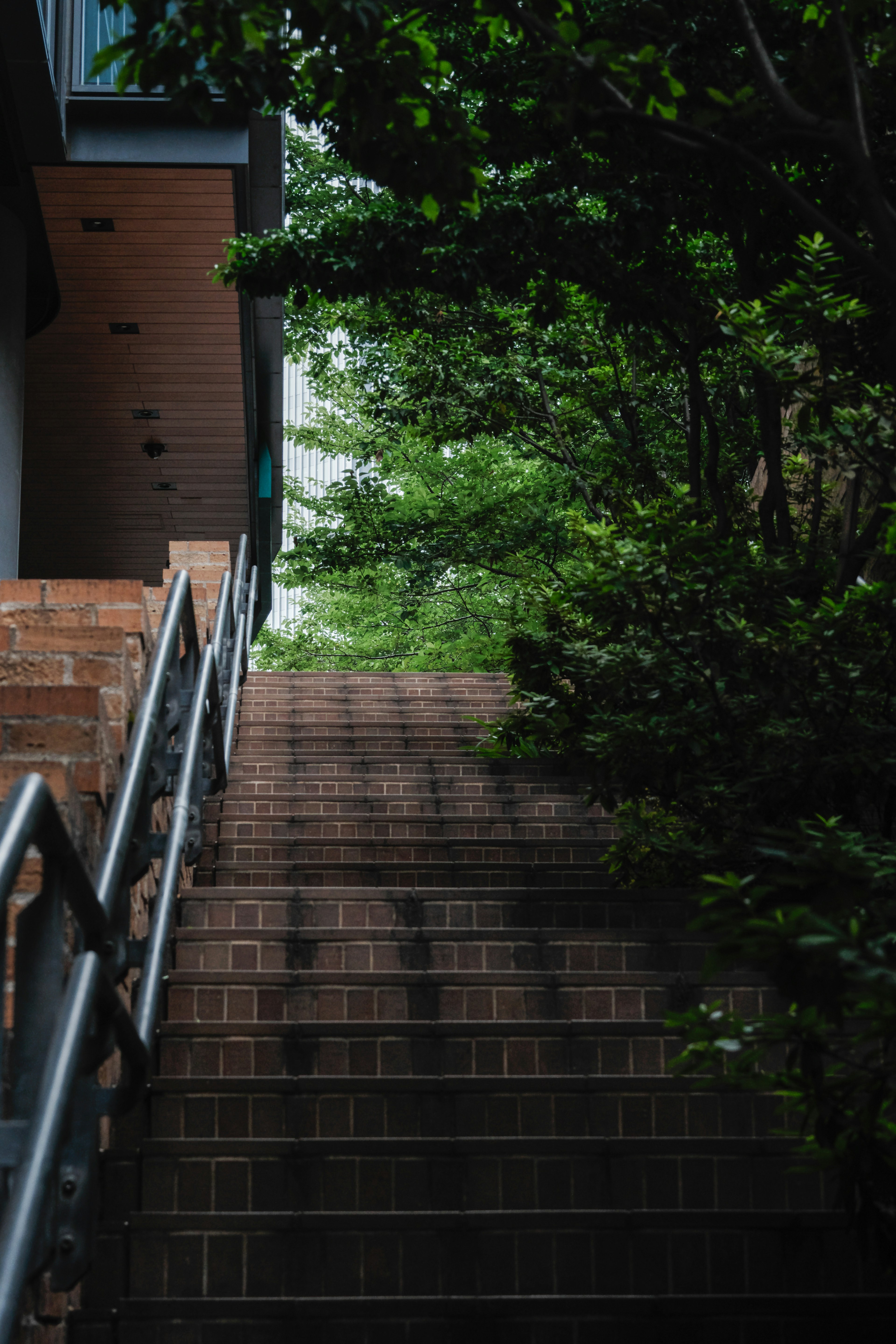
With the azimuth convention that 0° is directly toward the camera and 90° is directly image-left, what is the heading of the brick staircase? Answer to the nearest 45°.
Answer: approximately 0°
